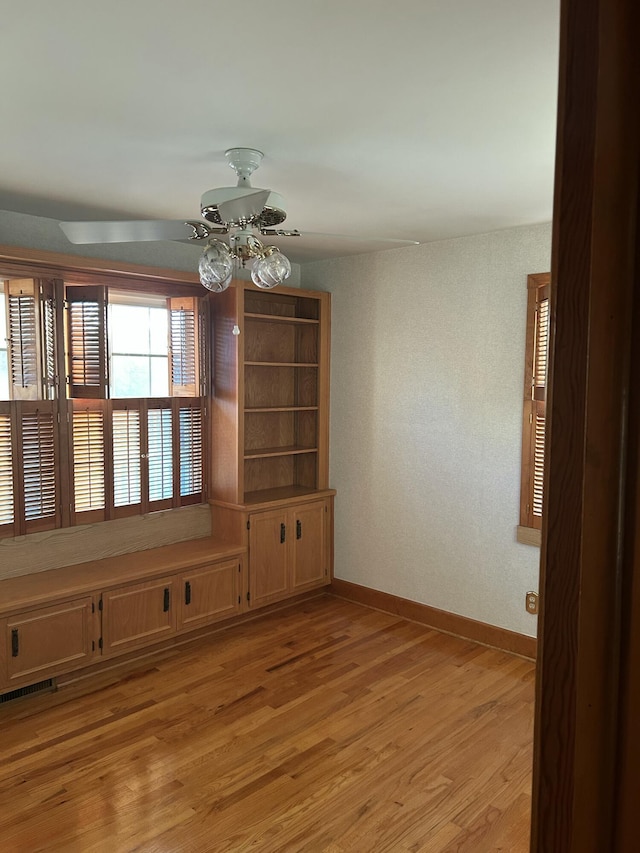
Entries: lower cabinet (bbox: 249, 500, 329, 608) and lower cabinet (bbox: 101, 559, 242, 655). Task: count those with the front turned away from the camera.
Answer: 0

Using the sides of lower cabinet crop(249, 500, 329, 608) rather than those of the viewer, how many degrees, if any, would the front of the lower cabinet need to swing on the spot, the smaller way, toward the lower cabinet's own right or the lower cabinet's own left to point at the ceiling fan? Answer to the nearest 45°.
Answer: approximately 45° to the lower cabinet's own right

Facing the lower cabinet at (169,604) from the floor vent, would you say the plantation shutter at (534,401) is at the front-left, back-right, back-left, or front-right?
front-right

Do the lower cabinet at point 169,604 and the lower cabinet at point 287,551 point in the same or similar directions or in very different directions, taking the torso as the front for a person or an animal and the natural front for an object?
same or similar directions

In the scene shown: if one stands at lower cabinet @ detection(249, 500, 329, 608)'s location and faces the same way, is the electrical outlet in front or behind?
in front

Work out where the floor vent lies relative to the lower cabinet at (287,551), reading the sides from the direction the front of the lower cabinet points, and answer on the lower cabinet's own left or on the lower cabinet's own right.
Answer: on the lower cabinet's own right

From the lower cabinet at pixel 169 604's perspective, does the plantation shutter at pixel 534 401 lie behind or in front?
in front

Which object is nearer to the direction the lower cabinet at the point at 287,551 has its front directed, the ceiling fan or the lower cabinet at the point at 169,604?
the ceiling fan

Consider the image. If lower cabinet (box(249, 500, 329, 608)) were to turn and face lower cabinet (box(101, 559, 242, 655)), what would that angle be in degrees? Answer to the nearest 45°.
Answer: approximately 90° to its right

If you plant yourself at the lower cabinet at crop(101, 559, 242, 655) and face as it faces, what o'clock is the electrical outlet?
The electrical outlet is roughly at 11 o'clock from the lower cabinet.
